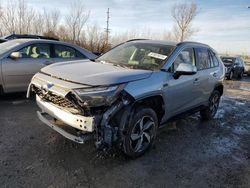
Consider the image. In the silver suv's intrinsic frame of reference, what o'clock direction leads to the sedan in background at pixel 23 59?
The sedan in background is roughly at 3 o'clock from the silver suv.

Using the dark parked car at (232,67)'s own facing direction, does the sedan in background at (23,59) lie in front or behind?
in front

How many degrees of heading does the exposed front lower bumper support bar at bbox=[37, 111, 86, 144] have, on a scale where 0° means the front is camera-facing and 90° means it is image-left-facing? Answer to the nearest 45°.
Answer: approximately 45°

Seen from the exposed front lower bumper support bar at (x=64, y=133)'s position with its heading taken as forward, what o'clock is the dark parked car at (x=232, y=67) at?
The dark parked car is roughly at 6 o'clock from the exposed front lower bumper support bar.

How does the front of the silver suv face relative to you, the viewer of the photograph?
facing the viewer and to the left of the viewer

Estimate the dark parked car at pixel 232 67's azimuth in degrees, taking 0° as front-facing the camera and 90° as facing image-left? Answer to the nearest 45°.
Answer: approximately 45°

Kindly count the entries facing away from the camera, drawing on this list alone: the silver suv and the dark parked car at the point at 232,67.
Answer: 0

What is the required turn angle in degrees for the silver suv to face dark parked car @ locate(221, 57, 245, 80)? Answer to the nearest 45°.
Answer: approximately 180°

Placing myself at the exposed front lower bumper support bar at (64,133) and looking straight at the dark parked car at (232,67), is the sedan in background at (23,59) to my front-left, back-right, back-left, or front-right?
front-left

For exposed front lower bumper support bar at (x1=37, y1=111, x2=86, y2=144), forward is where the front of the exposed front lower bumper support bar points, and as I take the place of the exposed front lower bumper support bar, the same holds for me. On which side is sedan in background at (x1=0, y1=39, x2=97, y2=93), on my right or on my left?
on my right

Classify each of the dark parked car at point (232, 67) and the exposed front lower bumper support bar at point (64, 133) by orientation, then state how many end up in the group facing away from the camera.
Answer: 0
